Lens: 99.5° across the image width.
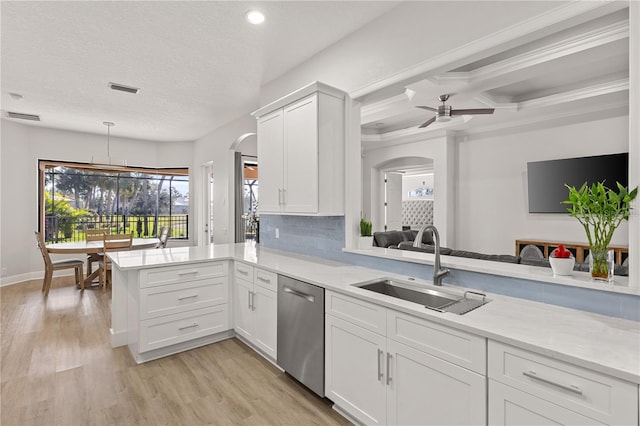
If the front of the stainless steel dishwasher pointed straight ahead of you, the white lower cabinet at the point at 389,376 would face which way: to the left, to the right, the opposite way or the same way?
the same way

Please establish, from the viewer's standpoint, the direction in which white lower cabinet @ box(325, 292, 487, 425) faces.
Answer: facing the viewer and to the left of the viewer

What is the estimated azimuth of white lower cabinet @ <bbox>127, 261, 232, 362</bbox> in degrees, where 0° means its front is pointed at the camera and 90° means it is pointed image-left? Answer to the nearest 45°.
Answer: approximately 315°

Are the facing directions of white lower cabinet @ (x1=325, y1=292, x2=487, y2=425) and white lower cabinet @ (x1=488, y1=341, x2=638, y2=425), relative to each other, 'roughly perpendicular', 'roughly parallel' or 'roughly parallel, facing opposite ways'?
roughly parallel

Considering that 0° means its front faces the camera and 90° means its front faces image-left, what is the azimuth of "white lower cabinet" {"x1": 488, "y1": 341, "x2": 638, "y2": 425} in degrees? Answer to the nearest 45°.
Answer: approximately 45°

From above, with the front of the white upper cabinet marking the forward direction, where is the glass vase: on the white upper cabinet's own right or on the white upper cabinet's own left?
on the white upper cabinet's own left

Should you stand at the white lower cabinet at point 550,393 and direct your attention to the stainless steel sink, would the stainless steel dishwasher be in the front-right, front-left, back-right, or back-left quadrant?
front-left

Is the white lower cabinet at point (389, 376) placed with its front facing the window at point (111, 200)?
no

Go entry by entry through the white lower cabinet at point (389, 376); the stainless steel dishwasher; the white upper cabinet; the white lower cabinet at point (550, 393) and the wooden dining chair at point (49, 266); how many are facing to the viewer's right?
1

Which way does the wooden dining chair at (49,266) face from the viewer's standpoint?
to the viewer's right

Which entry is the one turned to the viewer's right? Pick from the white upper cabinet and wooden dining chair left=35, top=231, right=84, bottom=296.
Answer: the wooden dining chair

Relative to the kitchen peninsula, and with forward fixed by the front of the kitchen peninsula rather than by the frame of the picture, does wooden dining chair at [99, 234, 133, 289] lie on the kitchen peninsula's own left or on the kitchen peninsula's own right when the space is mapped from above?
on the kitchen peninsula's own right

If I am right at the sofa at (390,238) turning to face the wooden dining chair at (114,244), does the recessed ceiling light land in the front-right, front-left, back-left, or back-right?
front-left

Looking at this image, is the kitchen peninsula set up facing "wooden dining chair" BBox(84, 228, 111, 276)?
no

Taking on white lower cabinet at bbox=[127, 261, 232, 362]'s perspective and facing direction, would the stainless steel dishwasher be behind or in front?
in front

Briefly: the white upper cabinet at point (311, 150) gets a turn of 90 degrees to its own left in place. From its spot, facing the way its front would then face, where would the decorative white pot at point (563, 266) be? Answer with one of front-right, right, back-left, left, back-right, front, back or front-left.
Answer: front
